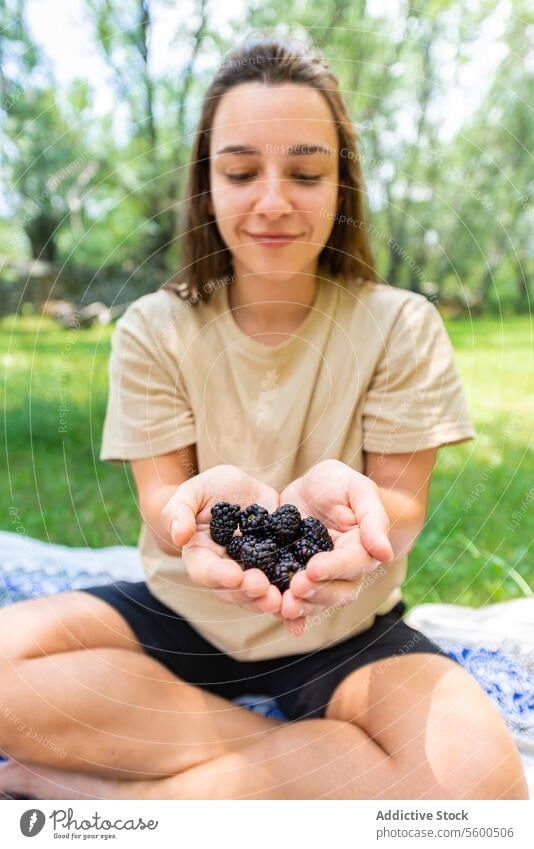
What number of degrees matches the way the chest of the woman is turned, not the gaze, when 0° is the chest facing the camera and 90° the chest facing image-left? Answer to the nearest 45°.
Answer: approximately 0°
